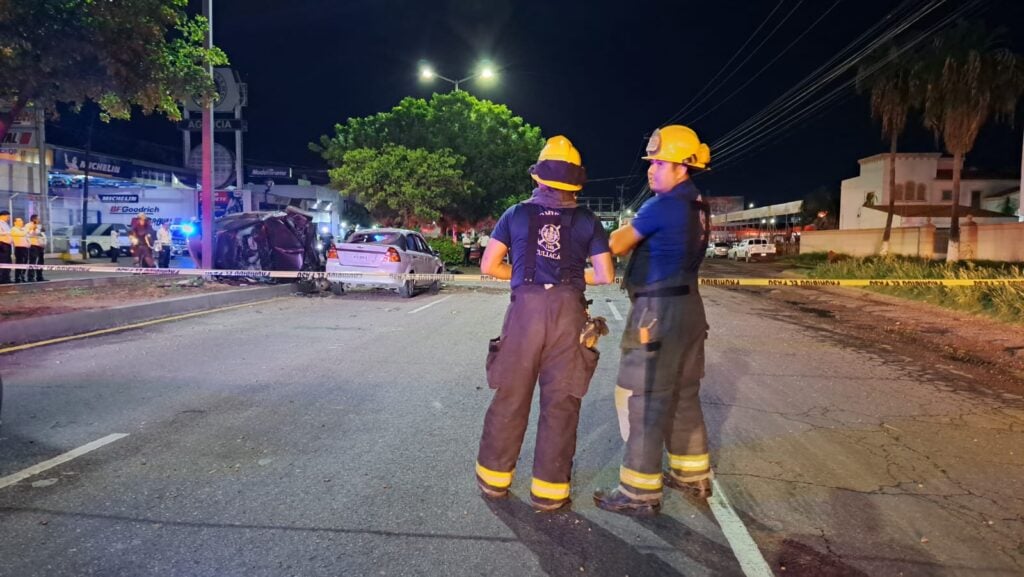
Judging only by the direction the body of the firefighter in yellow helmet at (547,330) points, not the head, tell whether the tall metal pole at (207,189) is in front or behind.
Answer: in front

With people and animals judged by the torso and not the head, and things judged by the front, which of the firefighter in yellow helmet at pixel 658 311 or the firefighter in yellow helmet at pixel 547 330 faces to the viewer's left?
the firefighter in yellow helmet at pixel 658 311

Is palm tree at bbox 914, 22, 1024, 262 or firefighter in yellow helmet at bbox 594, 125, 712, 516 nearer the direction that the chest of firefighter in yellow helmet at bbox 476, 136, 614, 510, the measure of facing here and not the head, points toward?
the palm tree

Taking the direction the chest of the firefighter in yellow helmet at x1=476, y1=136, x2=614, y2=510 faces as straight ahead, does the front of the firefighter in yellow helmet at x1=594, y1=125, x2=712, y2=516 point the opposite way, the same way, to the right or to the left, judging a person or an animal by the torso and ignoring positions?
to the left

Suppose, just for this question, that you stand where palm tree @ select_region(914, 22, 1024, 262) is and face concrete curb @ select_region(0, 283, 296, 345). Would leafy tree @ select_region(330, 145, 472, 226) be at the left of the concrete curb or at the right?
right

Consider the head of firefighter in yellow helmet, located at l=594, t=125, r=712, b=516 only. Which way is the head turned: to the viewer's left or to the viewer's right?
to the viewer's left

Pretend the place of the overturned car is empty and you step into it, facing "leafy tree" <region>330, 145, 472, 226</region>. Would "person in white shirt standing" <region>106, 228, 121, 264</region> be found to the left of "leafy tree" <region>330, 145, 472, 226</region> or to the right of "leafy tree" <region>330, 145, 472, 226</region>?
left

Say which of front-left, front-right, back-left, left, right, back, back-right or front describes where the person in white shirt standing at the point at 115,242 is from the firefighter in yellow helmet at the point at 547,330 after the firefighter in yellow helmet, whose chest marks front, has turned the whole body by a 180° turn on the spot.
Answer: back-right

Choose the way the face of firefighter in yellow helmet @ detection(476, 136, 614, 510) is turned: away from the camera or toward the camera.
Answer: away from the camera

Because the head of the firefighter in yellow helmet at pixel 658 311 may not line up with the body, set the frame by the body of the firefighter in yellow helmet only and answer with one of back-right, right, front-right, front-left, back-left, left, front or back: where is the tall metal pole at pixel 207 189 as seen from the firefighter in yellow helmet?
front-right

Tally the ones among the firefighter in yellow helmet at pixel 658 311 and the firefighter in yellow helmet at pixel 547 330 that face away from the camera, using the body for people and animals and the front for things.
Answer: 1

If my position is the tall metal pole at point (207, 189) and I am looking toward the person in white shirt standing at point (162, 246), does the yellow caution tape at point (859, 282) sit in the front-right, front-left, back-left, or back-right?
back-right

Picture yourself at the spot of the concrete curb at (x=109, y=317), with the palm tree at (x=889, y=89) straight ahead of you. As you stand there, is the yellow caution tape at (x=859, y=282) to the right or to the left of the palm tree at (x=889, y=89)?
right

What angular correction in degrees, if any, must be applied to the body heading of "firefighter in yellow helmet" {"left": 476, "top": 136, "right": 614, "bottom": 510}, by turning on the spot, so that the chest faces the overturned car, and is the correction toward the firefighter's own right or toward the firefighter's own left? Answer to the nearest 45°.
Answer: approximately 45° to the firefighter's own left

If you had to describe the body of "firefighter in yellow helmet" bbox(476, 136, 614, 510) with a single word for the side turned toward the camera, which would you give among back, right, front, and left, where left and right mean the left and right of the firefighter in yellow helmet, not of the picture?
back

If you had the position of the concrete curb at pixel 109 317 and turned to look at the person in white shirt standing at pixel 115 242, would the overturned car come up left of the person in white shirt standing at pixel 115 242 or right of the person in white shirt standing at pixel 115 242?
right

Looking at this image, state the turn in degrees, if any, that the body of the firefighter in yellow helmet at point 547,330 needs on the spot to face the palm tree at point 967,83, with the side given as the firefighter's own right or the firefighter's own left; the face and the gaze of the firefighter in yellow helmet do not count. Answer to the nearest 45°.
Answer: approximately 45° to the firefighter's own right

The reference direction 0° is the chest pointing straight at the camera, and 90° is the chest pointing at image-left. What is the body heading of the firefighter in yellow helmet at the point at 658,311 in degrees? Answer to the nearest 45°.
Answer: approximately 90°

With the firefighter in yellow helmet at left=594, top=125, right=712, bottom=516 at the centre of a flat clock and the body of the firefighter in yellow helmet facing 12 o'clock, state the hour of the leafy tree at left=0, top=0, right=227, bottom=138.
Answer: The leafy tree is roughly at 1 o'clock from the firefighter in yellow helmet.

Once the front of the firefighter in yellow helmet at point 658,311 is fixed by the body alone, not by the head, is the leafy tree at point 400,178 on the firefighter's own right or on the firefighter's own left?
on the firefighter's own right
